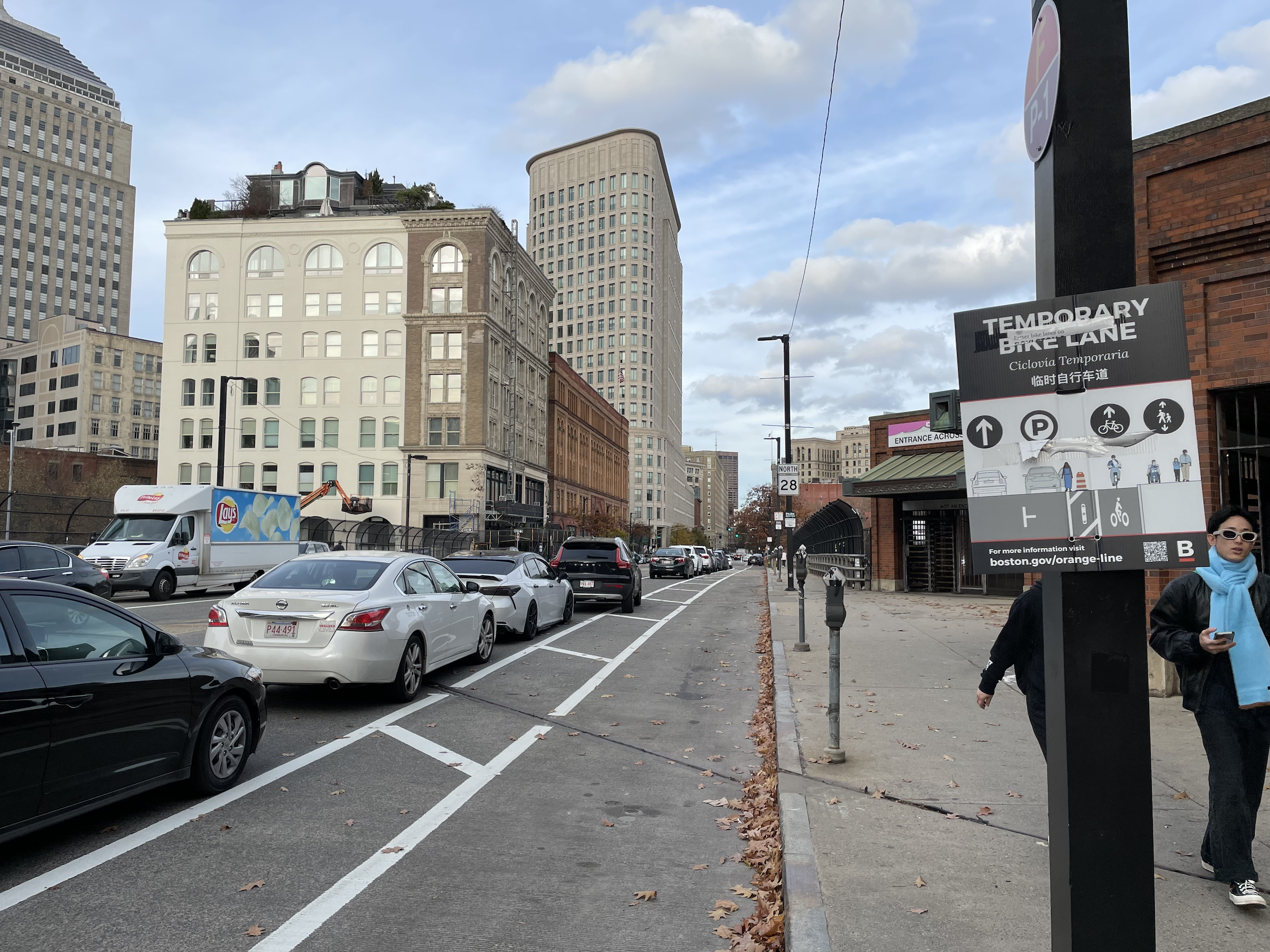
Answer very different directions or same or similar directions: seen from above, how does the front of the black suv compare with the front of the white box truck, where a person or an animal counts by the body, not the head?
very different directions

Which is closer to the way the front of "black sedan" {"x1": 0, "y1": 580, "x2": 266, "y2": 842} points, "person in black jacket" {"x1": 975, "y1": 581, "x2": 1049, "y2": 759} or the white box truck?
the white box truck

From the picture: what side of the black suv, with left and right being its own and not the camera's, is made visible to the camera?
back

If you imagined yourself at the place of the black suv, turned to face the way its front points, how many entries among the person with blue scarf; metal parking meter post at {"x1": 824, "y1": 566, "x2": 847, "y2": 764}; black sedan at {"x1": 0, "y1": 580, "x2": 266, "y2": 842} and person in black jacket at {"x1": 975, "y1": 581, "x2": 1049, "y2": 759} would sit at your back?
4

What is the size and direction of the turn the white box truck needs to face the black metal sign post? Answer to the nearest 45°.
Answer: approximately 45° to its left

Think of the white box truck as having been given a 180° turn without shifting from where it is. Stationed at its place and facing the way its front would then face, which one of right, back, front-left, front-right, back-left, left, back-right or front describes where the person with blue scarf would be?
back-right

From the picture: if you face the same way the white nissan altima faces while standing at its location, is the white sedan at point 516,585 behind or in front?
in front

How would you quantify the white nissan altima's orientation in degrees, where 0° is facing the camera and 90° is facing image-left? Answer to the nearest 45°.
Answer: approximately 225°

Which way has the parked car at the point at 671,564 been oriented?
away from the camera

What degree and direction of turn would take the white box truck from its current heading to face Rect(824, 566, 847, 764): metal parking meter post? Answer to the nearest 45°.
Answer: approximately 45° to its left

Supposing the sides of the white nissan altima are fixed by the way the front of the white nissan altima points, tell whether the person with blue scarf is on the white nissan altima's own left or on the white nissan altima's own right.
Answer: on the white nissan altima's own right

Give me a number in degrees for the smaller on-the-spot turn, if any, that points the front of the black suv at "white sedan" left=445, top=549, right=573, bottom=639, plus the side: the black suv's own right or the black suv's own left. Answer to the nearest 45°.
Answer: approximately 180°

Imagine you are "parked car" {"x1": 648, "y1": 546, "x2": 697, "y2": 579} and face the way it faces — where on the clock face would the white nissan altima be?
The white nissan altima is roughly at 6 o'clock from the parked car.

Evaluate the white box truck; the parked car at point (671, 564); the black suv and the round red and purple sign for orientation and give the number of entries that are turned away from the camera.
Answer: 2

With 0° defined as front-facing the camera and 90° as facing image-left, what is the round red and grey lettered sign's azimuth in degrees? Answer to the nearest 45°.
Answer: approximately 90°
